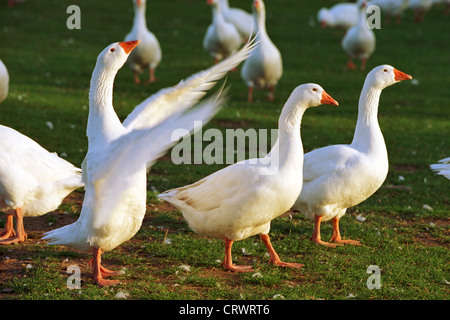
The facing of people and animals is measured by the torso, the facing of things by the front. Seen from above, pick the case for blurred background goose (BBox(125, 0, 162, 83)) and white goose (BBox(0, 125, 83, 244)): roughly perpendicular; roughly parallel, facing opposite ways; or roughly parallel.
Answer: roughly perpendicular

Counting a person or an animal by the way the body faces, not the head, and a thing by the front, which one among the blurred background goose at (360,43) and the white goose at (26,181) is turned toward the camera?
the blurred background goose

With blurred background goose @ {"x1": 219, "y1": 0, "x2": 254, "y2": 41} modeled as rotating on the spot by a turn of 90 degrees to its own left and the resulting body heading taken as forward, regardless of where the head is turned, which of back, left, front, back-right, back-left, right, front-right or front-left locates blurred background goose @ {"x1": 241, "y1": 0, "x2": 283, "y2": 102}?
front

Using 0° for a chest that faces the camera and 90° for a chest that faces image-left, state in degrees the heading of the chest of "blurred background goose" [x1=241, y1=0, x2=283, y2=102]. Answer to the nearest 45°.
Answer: approximately 0°

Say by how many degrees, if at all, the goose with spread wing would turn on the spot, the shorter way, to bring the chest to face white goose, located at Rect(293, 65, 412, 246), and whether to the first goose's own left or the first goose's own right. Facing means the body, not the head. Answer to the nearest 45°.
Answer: approximately 45° to the first goose's own left

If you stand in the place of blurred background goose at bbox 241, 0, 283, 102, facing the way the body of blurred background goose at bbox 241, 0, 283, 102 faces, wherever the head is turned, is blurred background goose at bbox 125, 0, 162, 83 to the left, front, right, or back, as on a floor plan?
right

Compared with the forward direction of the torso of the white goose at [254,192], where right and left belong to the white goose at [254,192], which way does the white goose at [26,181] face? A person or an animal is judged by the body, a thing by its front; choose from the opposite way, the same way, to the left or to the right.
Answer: the opposite way

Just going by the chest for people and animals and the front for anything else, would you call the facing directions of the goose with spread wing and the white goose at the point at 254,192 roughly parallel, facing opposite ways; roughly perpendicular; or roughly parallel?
roughly parallel

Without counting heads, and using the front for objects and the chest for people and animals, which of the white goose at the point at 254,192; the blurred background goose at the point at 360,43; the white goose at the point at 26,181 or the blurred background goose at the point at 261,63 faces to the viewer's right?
the white goose at the point at 254,192

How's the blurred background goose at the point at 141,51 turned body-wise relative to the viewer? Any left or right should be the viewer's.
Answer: facing the viewer

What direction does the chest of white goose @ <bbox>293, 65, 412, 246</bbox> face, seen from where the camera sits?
to the viewer's right

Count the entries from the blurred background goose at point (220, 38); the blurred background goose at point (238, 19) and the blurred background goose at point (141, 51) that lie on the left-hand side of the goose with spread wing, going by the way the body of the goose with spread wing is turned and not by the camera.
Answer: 3

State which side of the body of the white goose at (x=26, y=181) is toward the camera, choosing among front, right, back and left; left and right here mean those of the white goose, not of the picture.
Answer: left

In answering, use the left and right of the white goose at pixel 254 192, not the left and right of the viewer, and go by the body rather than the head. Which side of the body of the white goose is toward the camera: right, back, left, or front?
right

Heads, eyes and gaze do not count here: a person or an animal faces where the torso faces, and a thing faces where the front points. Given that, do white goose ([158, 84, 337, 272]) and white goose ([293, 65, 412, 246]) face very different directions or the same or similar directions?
same or similar directions

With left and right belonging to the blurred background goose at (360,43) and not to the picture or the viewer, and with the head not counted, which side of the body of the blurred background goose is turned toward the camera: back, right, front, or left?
front

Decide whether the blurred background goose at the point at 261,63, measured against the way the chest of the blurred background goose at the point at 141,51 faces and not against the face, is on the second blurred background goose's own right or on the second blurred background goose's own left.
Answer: on the second blurred background goose's own left

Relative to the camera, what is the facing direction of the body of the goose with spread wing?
to the viewer's right

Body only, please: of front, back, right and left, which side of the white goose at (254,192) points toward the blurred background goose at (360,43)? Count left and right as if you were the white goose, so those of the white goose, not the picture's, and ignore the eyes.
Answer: left

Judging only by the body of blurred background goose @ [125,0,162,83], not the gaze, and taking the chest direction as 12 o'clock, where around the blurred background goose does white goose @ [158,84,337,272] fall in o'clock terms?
The white goose is roughly at 12 o'clock from the blurred background goose.

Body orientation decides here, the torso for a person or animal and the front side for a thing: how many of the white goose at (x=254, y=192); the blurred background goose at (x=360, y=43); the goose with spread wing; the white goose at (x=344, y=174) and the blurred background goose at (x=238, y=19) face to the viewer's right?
3
